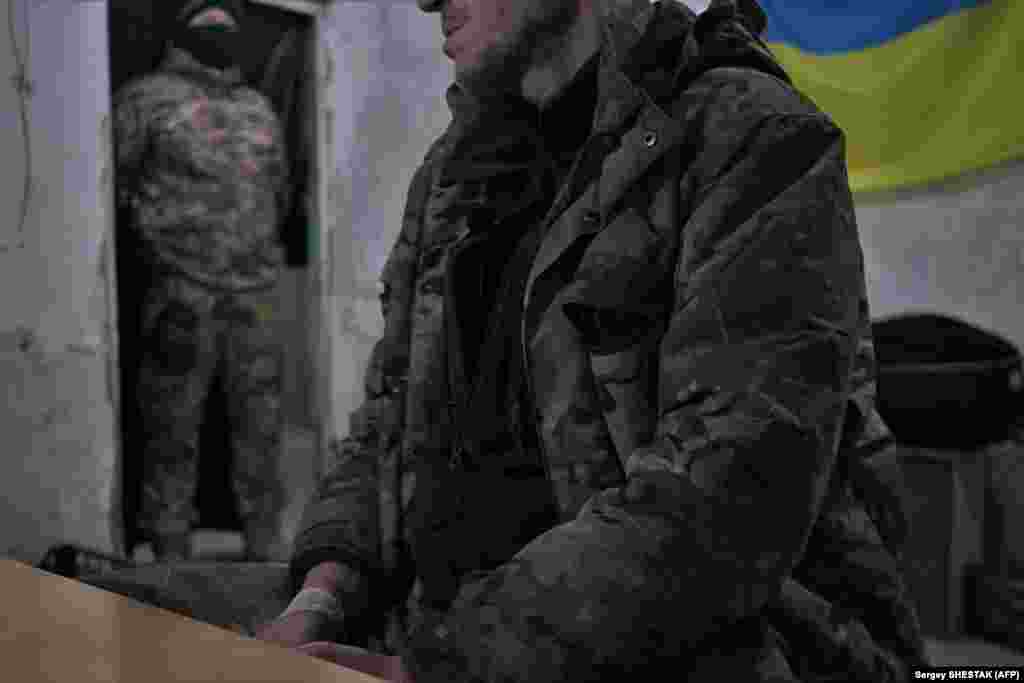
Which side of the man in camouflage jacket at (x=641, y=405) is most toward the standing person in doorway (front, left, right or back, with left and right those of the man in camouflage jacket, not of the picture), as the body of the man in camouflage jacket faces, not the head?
right

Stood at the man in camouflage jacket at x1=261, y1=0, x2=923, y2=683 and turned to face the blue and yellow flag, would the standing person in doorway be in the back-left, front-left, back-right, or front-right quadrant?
front-left

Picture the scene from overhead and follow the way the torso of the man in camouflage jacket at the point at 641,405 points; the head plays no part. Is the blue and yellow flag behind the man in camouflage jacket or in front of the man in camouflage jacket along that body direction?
behind

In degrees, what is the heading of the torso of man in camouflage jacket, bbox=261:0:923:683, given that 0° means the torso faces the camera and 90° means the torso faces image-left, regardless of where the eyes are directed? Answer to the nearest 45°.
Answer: approximately 45°

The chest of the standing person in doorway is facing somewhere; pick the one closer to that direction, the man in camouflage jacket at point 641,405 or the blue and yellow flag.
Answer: the man in camouflage jacket

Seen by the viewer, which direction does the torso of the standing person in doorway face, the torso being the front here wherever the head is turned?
toward the camera

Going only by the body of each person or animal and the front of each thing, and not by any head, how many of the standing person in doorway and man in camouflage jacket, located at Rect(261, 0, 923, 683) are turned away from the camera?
0

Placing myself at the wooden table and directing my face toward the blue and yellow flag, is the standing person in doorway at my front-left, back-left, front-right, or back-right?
front-left

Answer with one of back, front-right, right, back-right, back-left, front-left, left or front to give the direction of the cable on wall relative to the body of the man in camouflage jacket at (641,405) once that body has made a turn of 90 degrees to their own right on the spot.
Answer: front

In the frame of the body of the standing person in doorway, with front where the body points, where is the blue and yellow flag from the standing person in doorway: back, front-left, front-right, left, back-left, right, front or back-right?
front-left

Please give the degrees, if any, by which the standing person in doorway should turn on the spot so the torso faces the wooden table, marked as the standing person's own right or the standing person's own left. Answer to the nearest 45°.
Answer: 0° — they already face it
